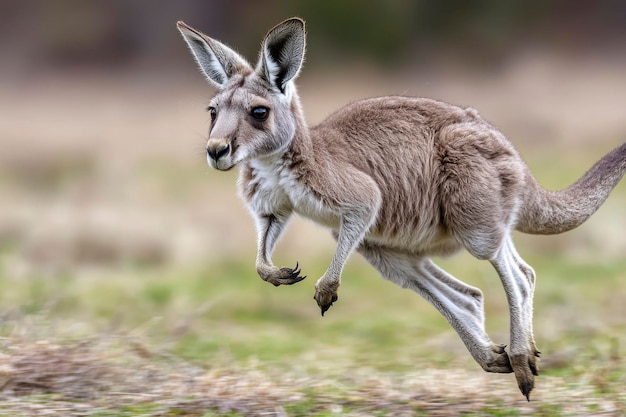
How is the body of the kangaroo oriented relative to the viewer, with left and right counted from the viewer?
facing the viewer and to the left of the viewer
